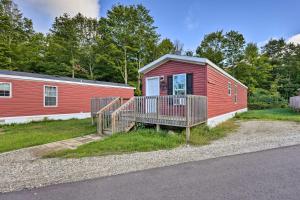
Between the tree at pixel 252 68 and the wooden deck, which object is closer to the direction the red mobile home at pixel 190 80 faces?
the wooden deck

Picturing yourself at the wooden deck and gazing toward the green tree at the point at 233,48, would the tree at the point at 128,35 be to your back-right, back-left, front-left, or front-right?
front-left

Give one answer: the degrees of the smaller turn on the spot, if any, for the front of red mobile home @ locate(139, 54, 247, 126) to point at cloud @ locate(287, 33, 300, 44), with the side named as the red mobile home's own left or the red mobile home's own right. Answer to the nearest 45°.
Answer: approximately 180°

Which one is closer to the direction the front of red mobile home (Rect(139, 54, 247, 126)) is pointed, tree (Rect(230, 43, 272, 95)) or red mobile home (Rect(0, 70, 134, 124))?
the red mobile home

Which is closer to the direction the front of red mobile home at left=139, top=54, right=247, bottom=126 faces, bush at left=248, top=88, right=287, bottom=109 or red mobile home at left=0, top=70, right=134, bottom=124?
the red mobile home

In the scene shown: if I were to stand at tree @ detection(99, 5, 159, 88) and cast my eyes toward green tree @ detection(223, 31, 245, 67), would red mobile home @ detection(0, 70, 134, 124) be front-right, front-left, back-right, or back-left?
back-right

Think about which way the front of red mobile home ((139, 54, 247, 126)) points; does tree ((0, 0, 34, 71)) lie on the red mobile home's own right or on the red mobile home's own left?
on the red mobile home's own right

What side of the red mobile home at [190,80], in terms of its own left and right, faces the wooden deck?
front

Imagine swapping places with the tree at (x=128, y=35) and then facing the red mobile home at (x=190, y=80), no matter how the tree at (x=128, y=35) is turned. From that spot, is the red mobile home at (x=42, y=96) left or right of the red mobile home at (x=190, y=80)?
right

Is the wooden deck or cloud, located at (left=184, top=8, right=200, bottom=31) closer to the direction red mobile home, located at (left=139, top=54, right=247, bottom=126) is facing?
the wooden deck

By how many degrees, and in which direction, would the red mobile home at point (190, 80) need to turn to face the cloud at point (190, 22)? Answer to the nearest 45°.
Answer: approximately 135° to its right

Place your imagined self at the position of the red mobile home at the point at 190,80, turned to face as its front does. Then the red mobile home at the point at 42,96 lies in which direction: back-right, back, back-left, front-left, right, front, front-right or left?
front-right

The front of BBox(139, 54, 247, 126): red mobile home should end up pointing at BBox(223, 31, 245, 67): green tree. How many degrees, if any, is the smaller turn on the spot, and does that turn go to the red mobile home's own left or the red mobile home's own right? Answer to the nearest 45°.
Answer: approximately 135° to the red mobile home's own right

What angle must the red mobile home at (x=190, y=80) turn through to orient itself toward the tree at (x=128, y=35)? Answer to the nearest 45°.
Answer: approximately 90° to its right

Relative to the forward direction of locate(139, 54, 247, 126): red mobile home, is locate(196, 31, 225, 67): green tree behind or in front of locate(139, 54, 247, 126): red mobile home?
behind

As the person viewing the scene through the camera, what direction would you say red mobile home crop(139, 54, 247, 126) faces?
facing the viewer and to the left of the viewer
